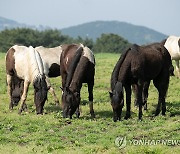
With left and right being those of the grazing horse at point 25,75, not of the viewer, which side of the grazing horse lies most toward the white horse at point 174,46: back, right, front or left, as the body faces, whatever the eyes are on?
left

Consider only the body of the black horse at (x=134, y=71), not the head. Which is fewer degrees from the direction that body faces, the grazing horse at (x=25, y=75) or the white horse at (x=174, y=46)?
the grazing horse

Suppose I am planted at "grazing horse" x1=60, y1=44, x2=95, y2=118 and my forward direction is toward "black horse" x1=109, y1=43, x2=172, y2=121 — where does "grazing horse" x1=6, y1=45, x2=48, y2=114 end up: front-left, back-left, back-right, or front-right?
back-left

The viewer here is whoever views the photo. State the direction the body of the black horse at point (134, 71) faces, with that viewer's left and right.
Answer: facing the viewer and to the left of the viewer

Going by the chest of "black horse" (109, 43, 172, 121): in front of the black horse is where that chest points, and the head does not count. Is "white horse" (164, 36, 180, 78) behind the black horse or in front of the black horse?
behind

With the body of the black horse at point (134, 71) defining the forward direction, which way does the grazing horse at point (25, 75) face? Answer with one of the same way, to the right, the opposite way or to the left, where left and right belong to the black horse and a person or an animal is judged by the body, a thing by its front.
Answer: to the left

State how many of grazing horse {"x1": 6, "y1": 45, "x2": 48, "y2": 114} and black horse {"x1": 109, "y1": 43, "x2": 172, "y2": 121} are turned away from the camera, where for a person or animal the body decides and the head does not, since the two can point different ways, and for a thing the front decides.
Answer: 0

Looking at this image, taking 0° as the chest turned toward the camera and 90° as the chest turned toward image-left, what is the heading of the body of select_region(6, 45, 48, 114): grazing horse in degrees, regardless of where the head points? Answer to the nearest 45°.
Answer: approximately 315°

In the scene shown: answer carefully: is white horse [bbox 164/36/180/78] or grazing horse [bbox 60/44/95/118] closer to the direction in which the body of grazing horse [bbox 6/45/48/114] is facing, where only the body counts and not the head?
the grazing horse

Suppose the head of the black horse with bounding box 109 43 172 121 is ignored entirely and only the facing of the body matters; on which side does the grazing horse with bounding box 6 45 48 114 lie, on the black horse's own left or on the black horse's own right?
on the black horse's own right
